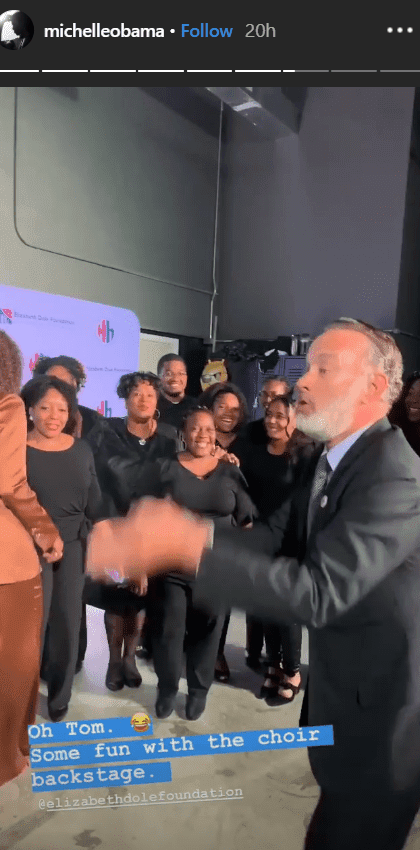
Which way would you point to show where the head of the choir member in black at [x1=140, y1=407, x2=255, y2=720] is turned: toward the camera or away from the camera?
toward the camera

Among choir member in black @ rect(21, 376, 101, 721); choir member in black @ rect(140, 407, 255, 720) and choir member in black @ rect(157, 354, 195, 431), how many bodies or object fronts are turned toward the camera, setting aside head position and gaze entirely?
3

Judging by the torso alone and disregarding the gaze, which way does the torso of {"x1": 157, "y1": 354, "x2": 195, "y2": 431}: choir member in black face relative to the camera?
toward the camera

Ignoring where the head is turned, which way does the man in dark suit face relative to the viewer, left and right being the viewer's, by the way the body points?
facing to the left of the viewer

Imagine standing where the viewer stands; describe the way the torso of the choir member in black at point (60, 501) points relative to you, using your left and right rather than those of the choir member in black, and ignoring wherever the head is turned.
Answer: facing the viewer

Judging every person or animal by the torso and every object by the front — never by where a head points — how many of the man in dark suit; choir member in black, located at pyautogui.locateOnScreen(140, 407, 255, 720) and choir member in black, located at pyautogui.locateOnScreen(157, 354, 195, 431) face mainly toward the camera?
2

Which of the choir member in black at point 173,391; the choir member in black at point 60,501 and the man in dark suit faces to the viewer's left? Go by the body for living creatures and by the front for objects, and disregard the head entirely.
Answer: the man in dark suit

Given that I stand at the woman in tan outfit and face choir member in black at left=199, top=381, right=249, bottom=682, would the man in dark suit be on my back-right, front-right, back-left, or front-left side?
front-right

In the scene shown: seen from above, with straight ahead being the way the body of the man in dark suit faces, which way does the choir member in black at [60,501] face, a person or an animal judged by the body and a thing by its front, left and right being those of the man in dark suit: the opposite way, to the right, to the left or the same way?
to the left
